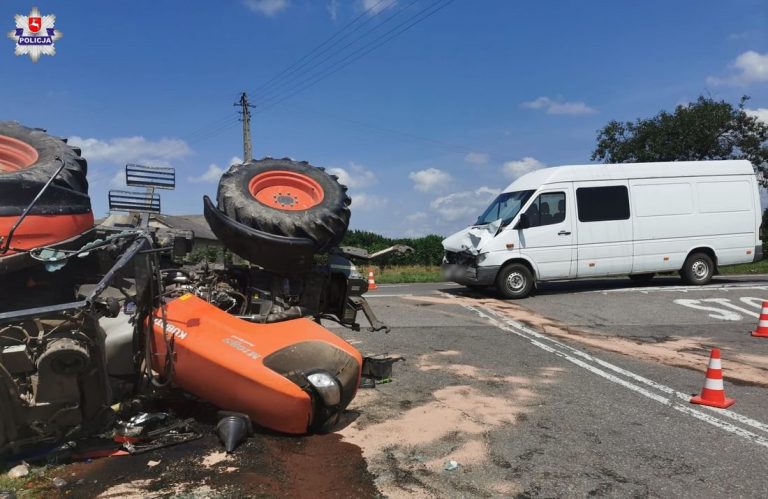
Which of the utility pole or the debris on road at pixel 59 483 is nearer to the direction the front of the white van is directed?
the debris on road

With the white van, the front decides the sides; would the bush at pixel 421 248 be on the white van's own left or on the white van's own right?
on the white van's own right

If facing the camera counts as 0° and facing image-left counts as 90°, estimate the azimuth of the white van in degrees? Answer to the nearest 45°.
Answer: approximately 45°

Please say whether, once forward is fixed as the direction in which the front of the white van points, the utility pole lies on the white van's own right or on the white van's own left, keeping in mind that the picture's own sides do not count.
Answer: on the white van's own right

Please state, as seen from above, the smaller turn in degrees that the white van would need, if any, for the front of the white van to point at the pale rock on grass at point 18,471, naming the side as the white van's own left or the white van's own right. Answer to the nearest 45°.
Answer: approximately 45° to the white van's own left

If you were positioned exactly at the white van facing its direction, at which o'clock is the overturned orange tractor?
The overturned orange tractor is roughly at 11 o'clock from the white van.

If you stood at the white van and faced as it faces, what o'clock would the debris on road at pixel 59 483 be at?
The debris on road is roughly at 11 o'clock from the white van.

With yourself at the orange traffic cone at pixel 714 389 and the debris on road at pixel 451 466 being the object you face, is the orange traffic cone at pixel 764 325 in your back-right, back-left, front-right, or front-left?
back-right

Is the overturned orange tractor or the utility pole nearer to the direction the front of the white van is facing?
the overturned orange tractor

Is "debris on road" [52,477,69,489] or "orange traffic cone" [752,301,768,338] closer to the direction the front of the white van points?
the debris on road
